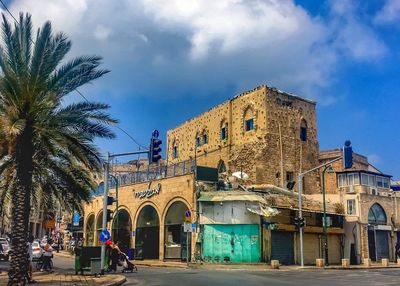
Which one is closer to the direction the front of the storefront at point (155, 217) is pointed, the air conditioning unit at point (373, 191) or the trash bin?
the trash bin

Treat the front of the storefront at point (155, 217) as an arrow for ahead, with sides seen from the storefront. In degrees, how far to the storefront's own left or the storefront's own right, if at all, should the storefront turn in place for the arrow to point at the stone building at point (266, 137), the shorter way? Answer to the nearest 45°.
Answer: approximately 135° to the storefront's own left

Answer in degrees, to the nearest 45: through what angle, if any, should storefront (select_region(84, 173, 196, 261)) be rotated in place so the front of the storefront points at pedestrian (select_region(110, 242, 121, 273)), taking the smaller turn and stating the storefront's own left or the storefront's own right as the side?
approximately 45° to the storefront's own left

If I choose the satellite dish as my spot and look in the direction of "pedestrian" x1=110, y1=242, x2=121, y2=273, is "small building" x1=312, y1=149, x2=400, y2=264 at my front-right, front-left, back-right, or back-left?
back-left

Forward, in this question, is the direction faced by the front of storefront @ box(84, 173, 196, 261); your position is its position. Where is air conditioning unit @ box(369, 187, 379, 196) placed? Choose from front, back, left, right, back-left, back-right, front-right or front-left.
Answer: back-left

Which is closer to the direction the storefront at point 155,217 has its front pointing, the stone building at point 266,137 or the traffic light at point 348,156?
the traffic light

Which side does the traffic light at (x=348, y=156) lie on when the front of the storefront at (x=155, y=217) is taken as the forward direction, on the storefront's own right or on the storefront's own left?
on the storefront's own left

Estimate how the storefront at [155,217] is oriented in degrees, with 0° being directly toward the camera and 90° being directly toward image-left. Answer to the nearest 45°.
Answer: approximately 45°

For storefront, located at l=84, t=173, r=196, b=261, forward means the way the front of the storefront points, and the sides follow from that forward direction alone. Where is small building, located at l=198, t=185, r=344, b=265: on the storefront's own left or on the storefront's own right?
on the storefront's own left
